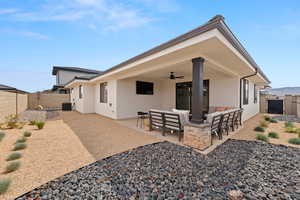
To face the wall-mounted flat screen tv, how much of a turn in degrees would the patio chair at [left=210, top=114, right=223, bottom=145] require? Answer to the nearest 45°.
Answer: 0° — it already faces it

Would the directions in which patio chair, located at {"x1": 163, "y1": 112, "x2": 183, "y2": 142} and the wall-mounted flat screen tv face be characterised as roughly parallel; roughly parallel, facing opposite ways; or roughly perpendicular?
roughly perpendicular

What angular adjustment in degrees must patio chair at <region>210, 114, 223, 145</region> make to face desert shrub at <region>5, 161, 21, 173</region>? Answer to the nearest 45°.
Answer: approximately 90° to its left

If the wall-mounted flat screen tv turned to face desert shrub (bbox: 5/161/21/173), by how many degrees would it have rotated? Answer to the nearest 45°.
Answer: approximately 45° to its right

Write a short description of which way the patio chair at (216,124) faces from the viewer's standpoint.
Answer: facing away from the viewer and to the left of the viewer

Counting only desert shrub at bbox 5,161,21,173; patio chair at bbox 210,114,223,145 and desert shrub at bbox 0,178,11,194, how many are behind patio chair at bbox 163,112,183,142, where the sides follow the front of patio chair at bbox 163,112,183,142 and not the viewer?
2

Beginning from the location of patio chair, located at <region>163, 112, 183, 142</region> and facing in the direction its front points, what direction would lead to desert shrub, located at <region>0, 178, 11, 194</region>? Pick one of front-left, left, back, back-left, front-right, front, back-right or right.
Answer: back

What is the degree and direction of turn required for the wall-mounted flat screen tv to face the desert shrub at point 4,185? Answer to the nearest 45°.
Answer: approximately 45° to its right

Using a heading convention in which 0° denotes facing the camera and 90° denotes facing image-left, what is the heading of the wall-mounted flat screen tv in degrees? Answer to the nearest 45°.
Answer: approximately 315°

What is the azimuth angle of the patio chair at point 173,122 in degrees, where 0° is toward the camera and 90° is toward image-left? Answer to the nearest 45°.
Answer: approximately 225°

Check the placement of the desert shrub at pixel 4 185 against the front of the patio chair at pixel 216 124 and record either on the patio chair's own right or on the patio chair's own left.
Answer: on the patio chair's own left
